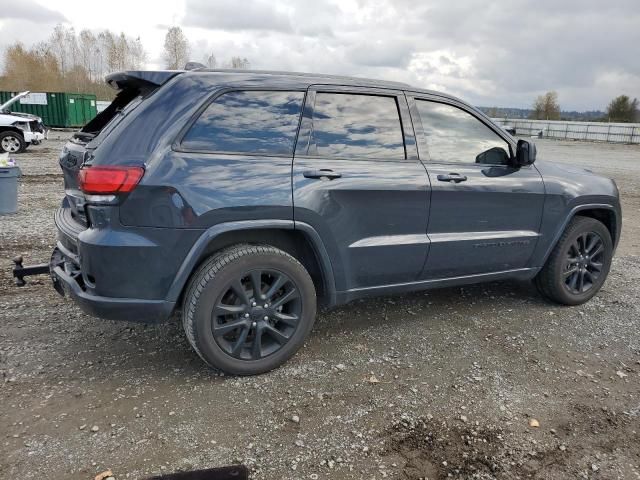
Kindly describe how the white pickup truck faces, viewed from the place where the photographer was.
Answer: facing the viewer and to the right of the viewer

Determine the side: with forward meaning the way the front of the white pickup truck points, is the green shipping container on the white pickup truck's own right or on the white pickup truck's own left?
on the white pickup truck's own left

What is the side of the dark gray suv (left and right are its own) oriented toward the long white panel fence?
front

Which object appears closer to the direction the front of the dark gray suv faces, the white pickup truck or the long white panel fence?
the long white panel fence

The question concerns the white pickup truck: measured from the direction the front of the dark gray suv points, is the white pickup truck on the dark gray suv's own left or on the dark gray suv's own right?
on the dark gray suv's own left

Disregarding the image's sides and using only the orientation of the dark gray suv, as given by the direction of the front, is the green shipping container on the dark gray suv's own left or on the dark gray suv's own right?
on the dark gray suv's own left

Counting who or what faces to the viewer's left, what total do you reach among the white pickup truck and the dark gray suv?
0

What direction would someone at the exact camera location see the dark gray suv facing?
facing away from the viewer and to the right of the viewer

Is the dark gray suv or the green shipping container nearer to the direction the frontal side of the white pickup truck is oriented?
the dark gray suv

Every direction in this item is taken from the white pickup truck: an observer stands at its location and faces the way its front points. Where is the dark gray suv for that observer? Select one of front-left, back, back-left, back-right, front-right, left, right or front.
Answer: front-right
